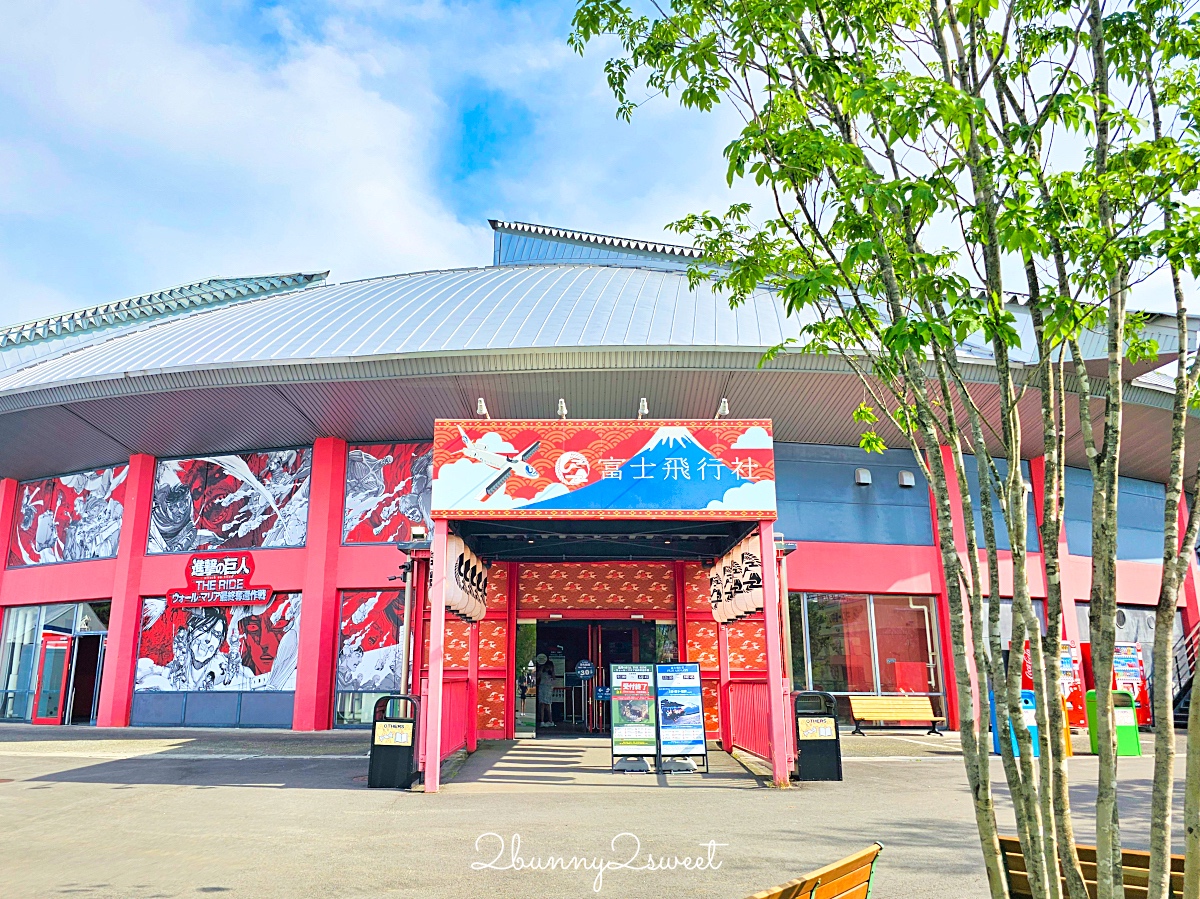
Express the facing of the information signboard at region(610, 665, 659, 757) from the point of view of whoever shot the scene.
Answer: facing the viewer

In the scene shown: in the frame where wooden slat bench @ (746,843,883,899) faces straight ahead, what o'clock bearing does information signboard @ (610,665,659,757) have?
The information signboard is roughly at 1 o'clock from the wooden slat bench.

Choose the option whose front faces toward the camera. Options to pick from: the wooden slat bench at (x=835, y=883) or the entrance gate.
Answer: the entrance gate

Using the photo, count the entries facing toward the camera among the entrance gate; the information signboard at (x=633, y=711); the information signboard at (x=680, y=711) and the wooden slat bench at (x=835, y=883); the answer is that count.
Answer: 3

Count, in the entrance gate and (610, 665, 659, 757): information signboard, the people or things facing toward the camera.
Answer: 2

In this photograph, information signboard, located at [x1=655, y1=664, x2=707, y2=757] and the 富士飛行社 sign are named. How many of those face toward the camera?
2

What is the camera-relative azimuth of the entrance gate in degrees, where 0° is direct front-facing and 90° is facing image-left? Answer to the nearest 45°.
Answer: approximately 0°

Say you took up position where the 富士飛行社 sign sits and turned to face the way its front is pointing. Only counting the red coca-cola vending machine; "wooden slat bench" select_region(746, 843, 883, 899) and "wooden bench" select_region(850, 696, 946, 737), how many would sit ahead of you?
1

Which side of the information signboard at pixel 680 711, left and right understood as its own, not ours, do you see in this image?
front

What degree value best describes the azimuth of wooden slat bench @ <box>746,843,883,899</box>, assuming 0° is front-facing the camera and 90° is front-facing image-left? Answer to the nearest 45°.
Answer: approximately 135°

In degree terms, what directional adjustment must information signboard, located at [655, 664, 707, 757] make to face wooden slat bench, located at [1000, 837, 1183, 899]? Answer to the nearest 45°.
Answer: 0° — it already faces it

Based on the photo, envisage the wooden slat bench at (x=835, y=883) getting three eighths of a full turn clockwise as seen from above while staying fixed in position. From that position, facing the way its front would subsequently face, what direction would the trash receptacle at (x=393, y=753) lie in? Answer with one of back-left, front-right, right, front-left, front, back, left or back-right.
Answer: back-left

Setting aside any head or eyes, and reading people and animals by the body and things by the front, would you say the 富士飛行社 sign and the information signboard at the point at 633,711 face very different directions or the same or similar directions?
same or similar directions

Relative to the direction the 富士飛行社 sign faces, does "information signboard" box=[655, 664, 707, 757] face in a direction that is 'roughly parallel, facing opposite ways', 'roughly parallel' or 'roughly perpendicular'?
roughly parallel

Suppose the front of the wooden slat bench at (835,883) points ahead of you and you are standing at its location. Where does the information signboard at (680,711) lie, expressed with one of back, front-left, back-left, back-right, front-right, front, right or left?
front-right

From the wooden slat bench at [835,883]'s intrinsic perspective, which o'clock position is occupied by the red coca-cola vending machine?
The red coca-cola vending machine is roughly at 2 o'clock from the wooden slat bench.

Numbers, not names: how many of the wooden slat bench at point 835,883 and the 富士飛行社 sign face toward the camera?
1

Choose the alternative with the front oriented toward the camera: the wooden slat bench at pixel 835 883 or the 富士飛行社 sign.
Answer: the 富士飛行社 sign
